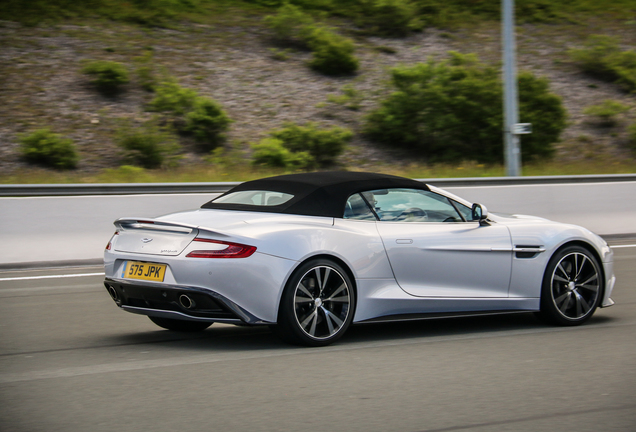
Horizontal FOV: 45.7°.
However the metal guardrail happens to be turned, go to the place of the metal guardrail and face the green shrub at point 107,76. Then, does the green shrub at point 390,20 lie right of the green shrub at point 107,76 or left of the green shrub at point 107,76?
right

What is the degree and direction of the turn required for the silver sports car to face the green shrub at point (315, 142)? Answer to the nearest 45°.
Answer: approximately 45° to its left

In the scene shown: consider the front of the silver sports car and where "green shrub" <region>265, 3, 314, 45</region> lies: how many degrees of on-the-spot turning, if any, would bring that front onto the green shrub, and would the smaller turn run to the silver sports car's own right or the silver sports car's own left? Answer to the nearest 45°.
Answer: approximately 45° to the silver sports car's own left

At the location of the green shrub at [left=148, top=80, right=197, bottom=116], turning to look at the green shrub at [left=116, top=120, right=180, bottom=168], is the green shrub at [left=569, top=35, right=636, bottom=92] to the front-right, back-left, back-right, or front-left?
back-left

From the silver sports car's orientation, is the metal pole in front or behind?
in front

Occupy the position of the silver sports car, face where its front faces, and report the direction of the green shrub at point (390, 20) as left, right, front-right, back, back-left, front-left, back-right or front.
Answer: front-left

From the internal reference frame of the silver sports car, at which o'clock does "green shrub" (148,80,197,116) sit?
The green shrub is roughly at 10 o'clock from the silver sports car.

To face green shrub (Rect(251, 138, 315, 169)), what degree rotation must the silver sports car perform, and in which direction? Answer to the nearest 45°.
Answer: approximately 45° to its left

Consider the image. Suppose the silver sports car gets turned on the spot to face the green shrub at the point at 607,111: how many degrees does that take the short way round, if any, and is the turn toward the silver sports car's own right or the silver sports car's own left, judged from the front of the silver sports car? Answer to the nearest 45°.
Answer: approximately 45° to the silver sports car's own left

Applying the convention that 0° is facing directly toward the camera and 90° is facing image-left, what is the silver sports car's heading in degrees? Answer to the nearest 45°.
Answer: approximately 225°

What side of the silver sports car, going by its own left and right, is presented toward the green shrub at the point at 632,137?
front
